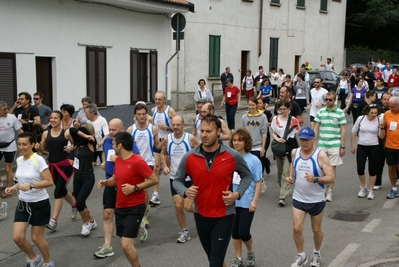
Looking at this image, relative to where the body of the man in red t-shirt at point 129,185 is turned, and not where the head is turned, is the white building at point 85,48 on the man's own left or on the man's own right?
on the man's own right

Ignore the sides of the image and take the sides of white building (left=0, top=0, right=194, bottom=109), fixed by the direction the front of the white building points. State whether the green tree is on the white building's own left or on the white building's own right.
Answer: on the white building's own left

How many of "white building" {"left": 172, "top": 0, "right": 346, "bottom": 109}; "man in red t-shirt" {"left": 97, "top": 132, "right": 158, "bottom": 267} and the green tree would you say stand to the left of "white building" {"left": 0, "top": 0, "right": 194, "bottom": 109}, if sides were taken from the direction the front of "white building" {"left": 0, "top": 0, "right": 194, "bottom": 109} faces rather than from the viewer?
2

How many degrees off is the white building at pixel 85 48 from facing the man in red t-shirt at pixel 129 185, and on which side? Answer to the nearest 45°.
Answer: approximately 45° to its right

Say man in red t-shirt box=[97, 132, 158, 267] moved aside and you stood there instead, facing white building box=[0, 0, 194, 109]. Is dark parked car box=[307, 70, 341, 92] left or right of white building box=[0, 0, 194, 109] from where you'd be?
right

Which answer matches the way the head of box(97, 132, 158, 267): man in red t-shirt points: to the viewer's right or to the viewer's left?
to the viewer's left

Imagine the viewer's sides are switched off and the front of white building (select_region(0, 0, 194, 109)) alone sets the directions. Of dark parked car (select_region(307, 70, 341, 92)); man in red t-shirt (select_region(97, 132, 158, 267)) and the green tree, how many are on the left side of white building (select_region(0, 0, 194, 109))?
2
